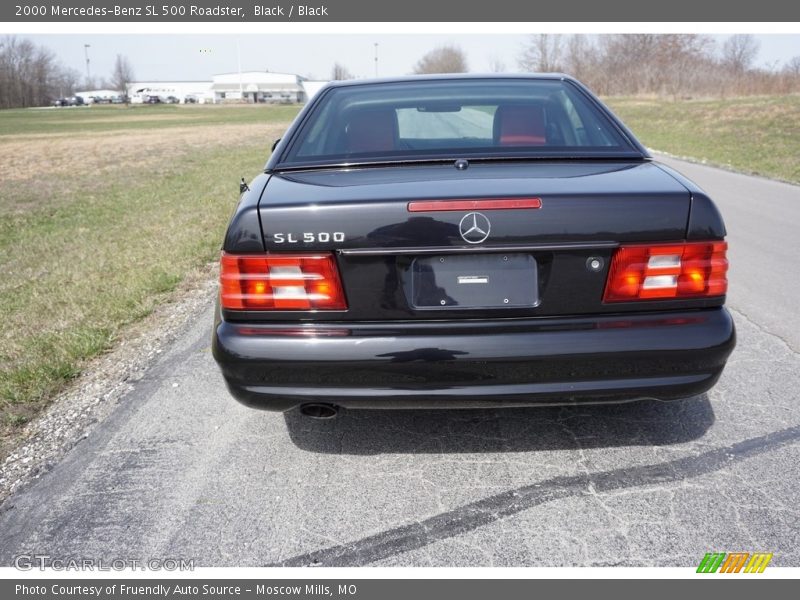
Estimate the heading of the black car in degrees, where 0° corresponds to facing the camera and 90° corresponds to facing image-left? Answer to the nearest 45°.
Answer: approximately 180°
